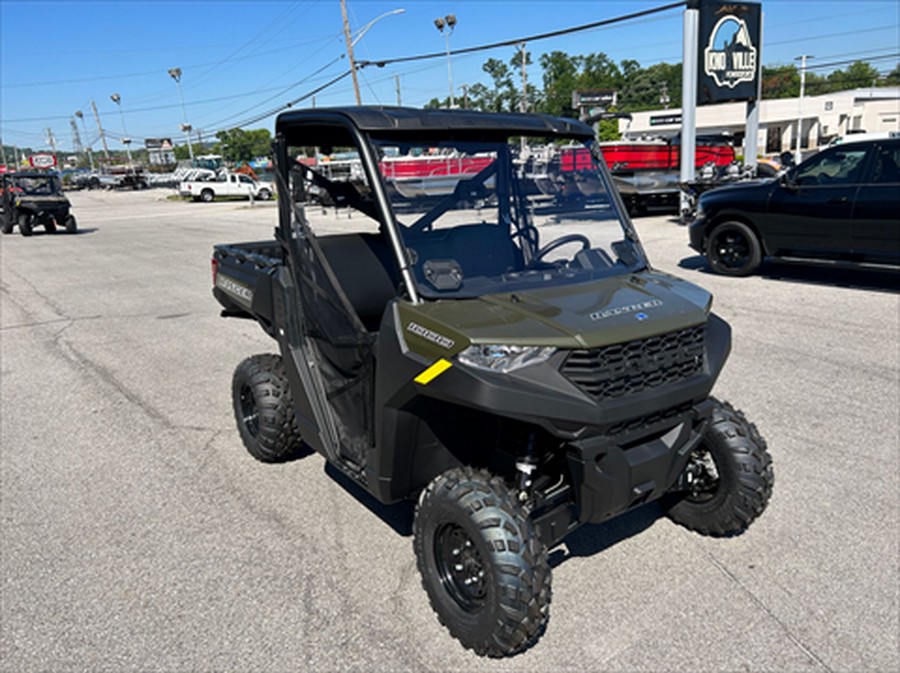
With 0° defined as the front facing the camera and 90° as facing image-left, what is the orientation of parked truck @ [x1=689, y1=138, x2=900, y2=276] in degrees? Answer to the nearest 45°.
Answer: approximately 90°

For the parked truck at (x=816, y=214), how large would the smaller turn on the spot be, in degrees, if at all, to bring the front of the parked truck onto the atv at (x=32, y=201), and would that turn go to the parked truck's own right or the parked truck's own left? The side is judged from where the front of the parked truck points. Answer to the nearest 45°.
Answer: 0° — it already faces it

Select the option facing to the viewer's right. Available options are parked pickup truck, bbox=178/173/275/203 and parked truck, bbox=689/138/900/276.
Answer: parked pickup truck, bbox=178/173/275/203

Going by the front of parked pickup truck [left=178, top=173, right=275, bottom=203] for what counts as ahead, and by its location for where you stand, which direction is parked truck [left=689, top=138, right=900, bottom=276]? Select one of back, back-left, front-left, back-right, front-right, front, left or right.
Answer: right

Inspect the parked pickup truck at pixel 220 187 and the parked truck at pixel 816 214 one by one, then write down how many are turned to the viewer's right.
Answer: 1

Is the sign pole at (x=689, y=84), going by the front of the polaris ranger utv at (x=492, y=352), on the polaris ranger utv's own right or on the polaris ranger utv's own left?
on the polaris ranger utv's own left

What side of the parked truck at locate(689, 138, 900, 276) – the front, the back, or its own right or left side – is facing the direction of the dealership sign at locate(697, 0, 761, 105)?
right

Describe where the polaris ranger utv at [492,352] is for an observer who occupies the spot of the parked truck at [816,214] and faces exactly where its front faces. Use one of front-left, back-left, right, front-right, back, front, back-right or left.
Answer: left

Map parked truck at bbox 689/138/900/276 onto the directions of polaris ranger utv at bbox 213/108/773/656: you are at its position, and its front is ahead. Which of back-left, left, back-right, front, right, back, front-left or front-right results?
left

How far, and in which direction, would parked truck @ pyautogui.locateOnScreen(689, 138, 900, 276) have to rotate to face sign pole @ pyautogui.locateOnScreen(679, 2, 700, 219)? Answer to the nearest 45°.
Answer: approximately 90° to its right
